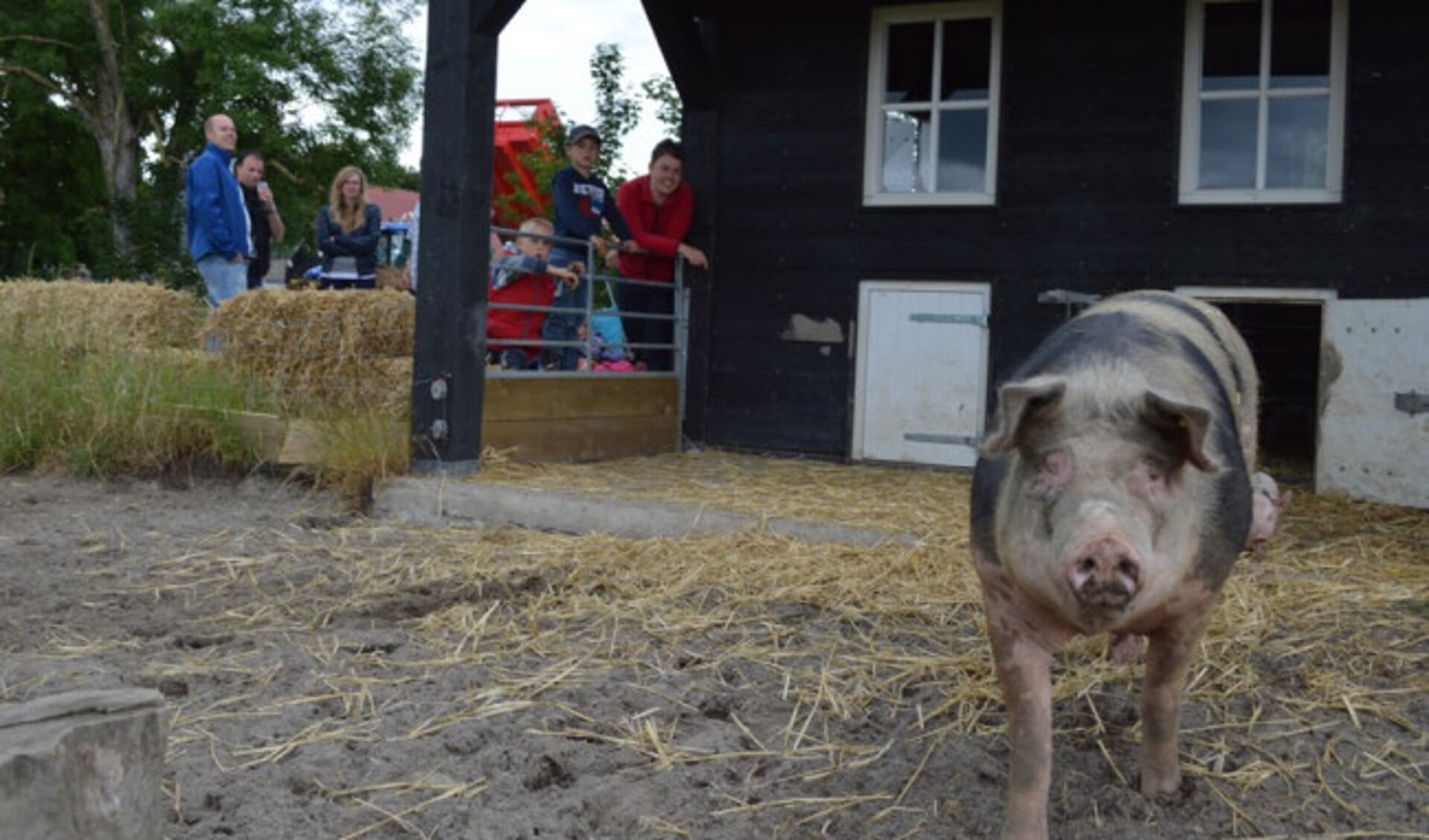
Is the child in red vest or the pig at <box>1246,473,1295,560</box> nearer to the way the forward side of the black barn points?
the pig

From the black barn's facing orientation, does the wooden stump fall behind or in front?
in front

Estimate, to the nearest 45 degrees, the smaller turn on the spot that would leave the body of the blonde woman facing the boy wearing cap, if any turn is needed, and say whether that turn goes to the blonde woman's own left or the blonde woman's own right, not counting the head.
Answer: approximately 45° to the blonde woman's own left

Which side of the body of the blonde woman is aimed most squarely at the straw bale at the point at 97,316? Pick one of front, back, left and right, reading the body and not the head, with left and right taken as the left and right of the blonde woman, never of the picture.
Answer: right

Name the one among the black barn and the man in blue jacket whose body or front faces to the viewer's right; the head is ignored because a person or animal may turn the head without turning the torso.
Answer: the man in blue jacket

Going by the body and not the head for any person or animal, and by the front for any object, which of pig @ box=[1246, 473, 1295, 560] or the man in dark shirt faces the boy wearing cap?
the man in dark shirt

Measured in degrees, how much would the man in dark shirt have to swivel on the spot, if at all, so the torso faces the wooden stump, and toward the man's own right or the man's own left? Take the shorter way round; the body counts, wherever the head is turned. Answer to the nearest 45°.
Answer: approximately 45° to the man's own right

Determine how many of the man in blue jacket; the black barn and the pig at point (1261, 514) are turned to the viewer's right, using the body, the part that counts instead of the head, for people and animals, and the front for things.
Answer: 1
